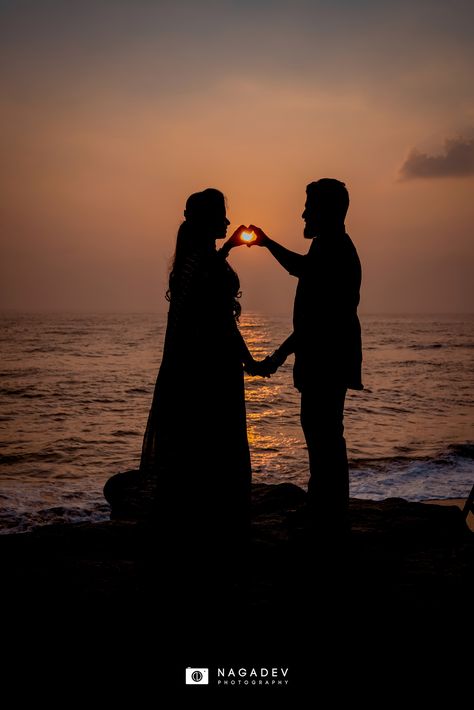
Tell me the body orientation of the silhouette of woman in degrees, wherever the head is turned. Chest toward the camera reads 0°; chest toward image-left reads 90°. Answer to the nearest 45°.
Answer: approximately 270°

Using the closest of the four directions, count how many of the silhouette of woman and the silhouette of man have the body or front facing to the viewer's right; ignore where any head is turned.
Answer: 1

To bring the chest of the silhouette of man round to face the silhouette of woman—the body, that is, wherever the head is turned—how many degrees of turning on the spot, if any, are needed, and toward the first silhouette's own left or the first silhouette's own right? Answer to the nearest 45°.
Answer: approximately 45° to the first silhouette's own left

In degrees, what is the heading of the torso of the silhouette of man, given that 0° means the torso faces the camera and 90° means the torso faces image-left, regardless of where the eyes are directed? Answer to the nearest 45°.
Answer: approximately 90°

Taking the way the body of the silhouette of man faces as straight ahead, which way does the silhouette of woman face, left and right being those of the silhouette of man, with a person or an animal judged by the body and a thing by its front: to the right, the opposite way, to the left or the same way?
the opposite way
